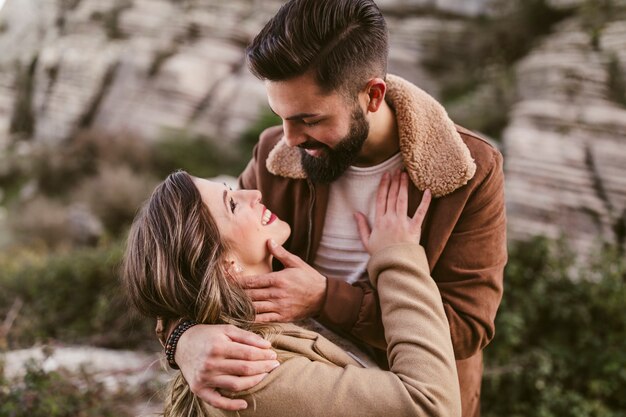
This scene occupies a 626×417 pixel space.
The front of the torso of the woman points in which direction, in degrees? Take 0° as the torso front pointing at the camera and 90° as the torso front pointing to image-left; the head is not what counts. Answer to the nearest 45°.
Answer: approximately 270°

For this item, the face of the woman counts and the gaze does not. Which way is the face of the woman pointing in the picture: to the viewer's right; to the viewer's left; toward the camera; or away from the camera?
to the viewer's right

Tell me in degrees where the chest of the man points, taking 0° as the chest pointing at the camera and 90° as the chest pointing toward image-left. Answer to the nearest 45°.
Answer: approximately 45°

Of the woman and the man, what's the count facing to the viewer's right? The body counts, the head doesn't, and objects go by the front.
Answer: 1
